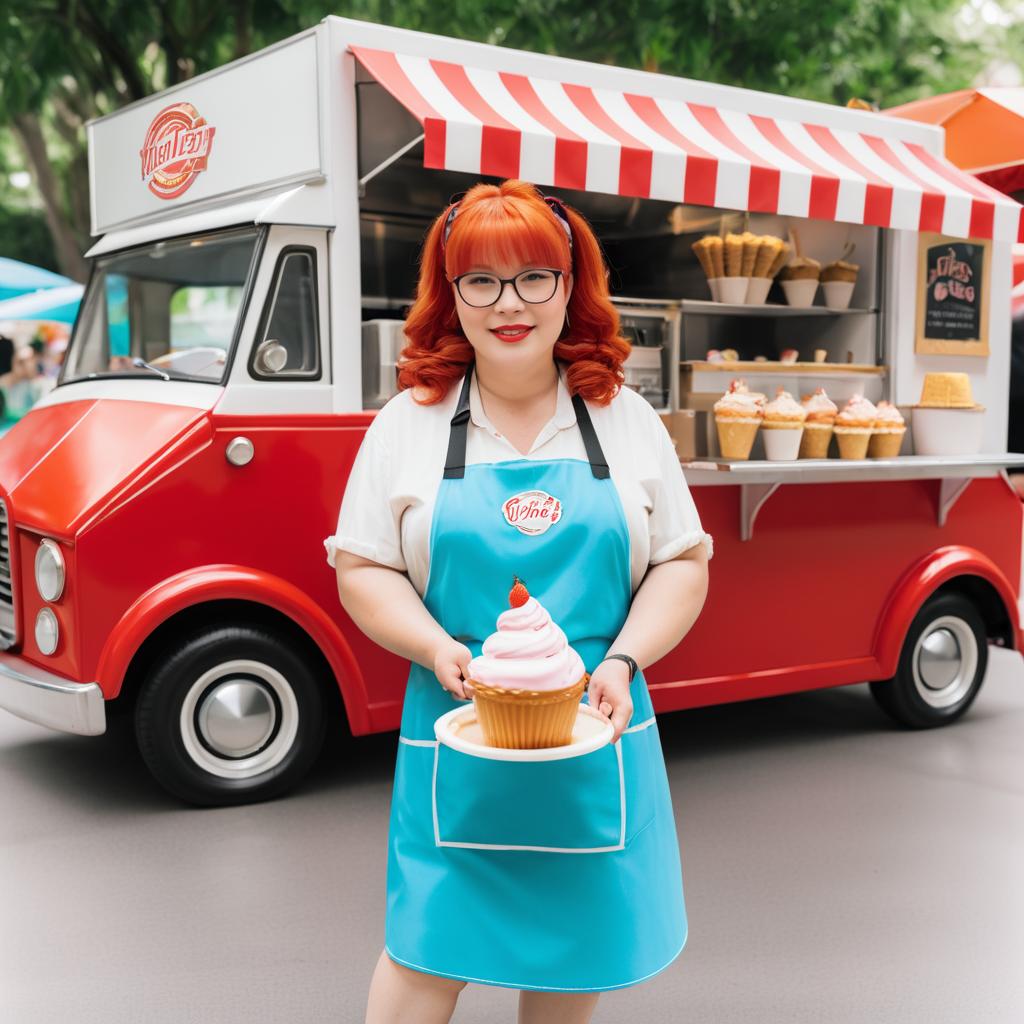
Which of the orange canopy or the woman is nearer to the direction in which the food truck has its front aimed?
the woman

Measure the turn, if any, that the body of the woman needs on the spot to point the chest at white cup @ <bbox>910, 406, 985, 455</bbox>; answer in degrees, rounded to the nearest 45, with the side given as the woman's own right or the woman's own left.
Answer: approximately 135° to the woman's own left

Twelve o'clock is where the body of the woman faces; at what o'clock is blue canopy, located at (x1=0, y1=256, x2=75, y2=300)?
The blue canopy is roughly at 5 o'clock from the woman.

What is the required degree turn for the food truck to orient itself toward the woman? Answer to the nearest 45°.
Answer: approximately 45° to its left

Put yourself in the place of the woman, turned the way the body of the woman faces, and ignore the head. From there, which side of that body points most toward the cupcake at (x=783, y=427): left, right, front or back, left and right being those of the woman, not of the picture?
back

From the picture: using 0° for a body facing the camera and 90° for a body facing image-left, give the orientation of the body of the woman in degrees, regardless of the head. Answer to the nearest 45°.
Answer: approximately 0°

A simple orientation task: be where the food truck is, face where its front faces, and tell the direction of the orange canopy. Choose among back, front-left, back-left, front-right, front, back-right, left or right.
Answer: back

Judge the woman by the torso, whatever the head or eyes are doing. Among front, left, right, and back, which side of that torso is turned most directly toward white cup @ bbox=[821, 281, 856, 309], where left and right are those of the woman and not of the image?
back
